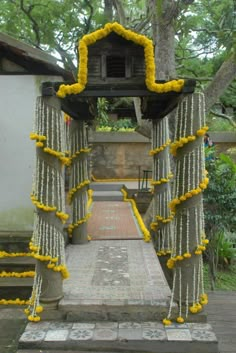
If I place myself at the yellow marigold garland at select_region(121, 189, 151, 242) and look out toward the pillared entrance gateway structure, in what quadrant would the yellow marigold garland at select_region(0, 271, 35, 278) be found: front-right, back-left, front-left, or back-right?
front-right

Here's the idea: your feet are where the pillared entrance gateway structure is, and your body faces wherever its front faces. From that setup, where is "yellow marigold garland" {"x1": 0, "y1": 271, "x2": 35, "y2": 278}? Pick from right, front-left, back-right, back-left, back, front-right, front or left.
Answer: back-right

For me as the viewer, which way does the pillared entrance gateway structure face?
facing the viewer

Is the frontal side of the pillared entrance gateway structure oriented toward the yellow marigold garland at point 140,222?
no

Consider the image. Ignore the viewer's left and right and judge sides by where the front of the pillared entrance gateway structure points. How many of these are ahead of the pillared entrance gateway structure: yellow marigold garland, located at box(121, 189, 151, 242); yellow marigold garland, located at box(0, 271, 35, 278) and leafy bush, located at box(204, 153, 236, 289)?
0

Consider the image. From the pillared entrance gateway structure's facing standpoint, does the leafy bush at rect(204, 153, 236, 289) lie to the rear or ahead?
to the rear
